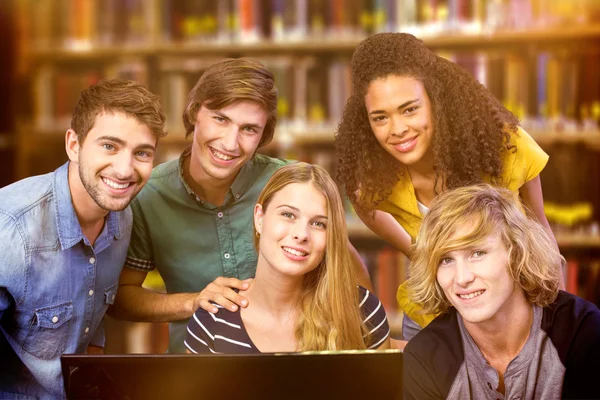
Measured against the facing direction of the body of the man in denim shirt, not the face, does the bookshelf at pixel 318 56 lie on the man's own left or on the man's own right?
on the man's own left

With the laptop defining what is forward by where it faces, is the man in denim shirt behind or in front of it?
in front

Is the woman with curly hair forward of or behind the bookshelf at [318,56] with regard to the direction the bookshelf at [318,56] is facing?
forward

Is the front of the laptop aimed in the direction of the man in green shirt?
yes

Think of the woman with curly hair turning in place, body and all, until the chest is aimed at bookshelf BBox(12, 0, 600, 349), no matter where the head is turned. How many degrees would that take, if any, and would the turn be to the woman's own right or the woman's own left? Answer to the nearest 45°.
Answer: approximately 135° to the woman's own right

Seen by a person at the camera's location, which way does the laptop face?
facing away from the viewer

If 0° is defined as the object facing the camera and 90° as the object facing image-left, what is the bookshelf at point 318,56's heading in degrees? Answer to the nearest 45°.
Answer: approximately 0°
